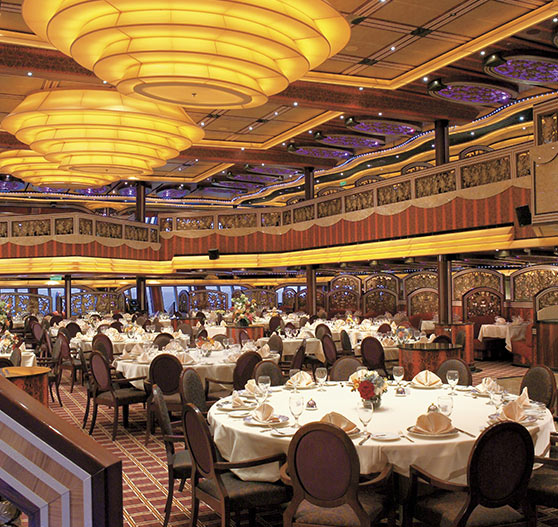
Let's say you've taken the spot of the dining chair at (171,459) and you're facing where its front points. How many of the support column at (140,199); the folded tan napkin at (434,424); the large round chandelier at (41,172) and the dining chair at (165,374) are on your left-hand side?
3

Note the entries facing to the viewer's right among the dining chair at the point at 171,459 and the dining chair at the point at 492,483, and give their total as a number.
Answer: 1

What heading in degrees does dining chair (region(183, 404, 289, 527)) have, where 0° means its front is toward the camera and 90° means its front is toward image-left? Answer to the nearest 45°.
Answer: approximately 225°

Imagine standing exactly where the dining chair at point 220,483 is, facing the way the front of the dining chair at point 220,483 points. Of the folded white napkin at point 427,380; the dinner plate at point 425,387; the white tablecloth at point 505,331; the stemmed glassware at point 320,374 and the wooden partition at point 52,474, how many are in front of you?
4

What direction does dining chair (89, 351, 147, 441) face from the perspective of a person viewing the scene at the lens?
facing away from the viewer and to the right of the viewer

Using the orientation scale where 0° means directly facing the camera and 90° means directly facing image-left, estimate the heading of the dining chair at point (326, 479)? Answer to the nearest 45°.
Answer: approximately 225°

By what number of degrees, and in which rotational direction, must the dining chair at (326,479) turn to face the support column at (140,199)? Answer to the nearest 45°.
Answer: approximately 45° to its left

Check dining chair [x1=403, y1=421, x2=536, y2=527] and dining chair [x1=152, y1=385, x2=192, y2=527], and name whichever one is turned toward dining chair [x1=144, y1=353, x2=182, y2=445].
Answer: dining chair [x1=403, y1=421, x2=536, y2=527]

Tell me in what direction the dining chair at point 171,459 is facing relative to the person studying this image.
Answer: facing to the right of the viewer

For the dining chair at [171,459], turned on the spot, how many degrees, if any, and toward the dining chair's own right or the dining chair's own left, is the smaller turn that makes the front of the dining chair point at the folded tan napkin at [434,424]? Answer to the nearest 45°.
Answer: approximately 45° to the dining chair's own right

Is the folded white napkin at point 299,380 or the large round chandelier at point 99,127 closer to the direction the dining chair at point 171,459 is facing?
the folded white napkin

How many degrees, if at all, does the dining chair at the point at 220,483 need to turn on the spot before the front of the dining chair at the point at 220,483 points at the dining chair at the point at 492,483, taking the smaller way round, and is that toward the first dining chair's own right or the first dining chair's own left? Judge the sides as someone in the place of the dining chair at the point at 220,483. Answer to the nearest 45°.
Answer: approximately 90° to the first dining chair's own right
